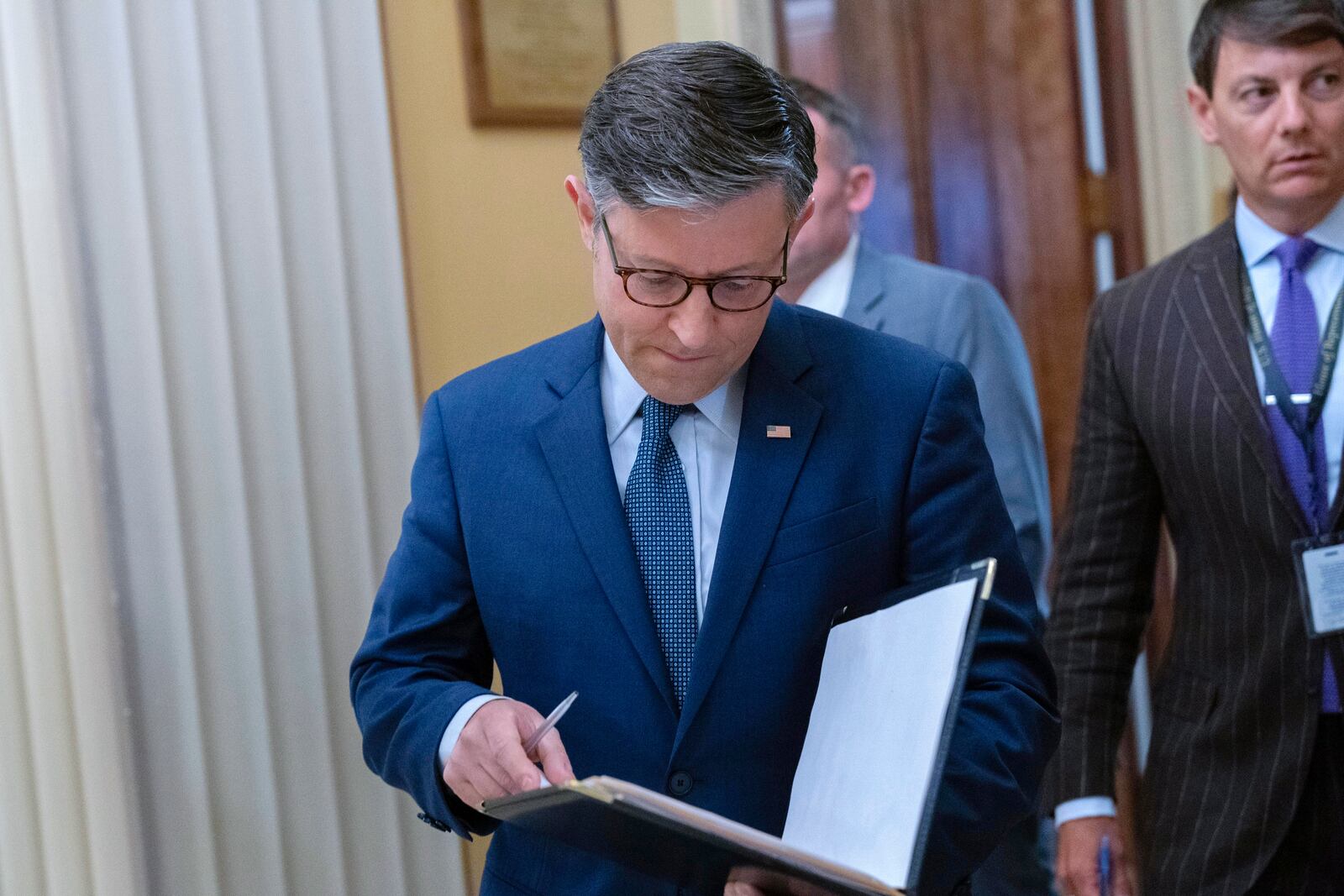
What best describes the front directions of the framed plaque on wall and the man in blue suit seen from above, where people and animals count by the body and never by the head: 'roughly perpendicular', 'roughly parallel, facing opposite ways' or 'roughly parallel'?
roughly parallel

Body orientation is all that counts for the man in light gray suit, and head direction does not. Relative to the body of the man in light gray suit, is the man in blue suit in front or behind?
in front

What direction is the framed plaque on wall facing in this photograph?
toward the camera

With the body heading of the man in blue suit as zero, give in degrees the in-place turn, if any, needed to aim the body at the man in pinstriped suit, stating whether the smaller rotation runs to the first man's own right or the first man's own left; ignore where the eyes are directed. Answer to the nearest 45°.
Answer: approximately 135° to the first man's own left

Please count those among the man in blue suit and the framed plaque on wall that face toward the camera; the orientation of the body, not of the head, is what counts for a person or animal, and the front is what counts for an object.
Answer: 2

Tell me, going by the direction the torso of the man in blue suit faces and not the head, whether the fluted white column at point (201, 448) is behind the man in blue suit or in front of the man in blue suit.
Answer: behind

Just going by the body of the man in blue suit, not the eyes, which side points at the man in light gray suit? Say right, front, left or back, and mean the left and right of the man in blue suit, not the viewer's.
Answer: back

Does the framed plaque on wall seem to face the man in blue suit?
yes

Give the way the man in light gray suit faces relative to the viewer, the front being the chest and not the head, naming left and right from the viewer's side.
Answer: facing the viewer and to the left of the viewer
